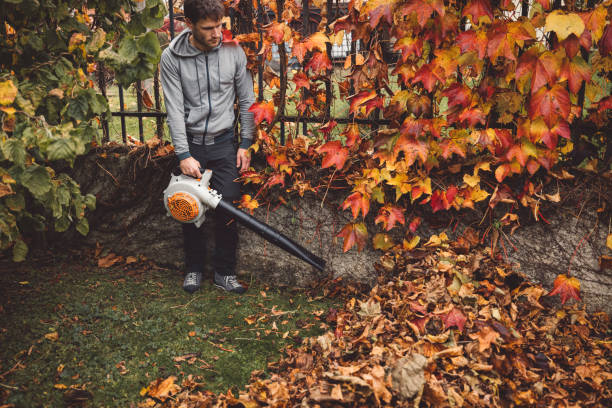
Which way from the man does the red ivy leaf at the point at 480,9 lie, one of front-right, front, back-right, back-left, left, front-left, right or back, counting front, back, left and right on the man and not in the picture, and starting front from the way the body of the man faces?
front-left

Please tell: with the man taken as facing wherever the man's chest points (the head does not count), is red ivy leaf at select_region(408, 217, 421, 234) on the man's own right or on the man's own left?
on the man's own left

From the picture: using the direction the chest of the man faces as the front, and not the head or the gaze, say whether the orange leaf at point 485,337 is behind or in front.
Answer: in front

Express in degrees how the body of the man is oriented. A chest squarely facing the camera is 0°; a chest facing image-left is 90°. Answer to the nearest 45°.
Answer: approximately 0°

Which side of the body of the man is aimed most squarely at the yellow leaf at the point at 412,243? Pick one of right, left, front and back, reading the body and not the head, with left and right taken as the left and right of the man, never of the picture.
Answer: left
